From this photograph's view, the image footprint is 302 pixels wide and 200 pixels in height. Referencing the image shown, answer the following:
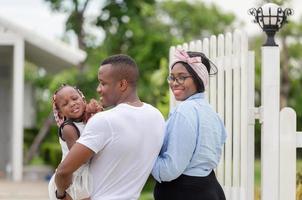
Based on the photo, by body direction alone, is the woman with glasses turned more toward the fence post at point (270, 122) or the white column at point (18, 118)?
the white column

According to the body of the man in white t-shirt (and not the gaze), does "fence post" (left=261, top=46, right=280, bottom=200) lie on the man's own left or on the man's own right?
on the man's own right

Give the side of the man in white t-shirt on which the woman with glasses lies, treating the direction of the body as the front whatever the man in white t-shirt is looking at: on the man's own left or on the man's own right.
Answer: on the man's own right
